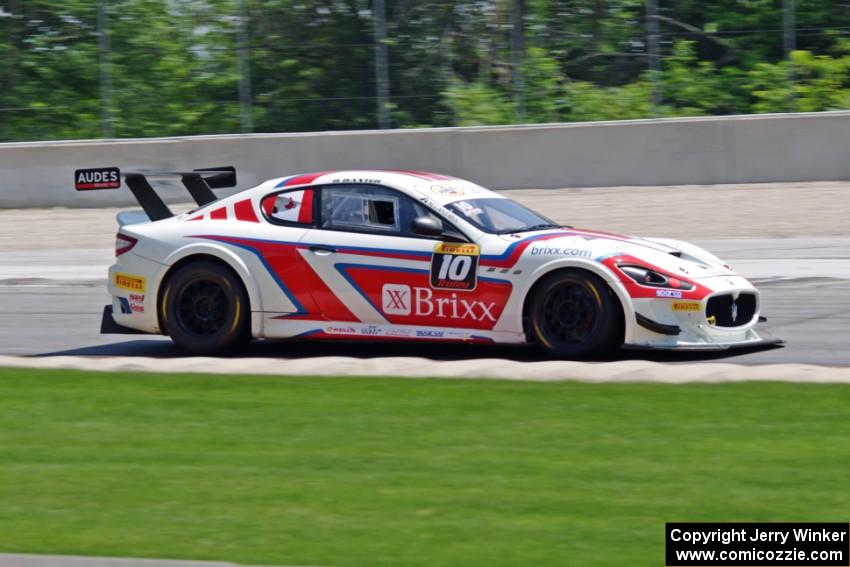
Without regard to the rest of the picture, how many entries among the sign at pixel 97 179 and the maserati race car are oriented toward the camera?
1

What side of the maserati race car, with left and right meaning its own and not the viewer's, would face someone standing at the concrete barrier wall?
left

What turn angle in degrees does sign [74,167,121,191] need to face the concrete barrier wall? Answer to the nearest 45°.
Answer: approximately 135° to its left

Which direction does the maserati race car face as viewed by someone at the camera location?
facing to the right of the viewer

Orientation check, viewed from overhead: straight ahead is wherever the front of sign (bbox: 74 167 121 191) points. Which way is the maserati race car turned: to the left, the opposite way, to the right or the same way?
to the left

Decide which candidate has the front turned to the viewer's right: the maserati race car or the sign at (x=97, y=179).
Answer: the maserati race car
